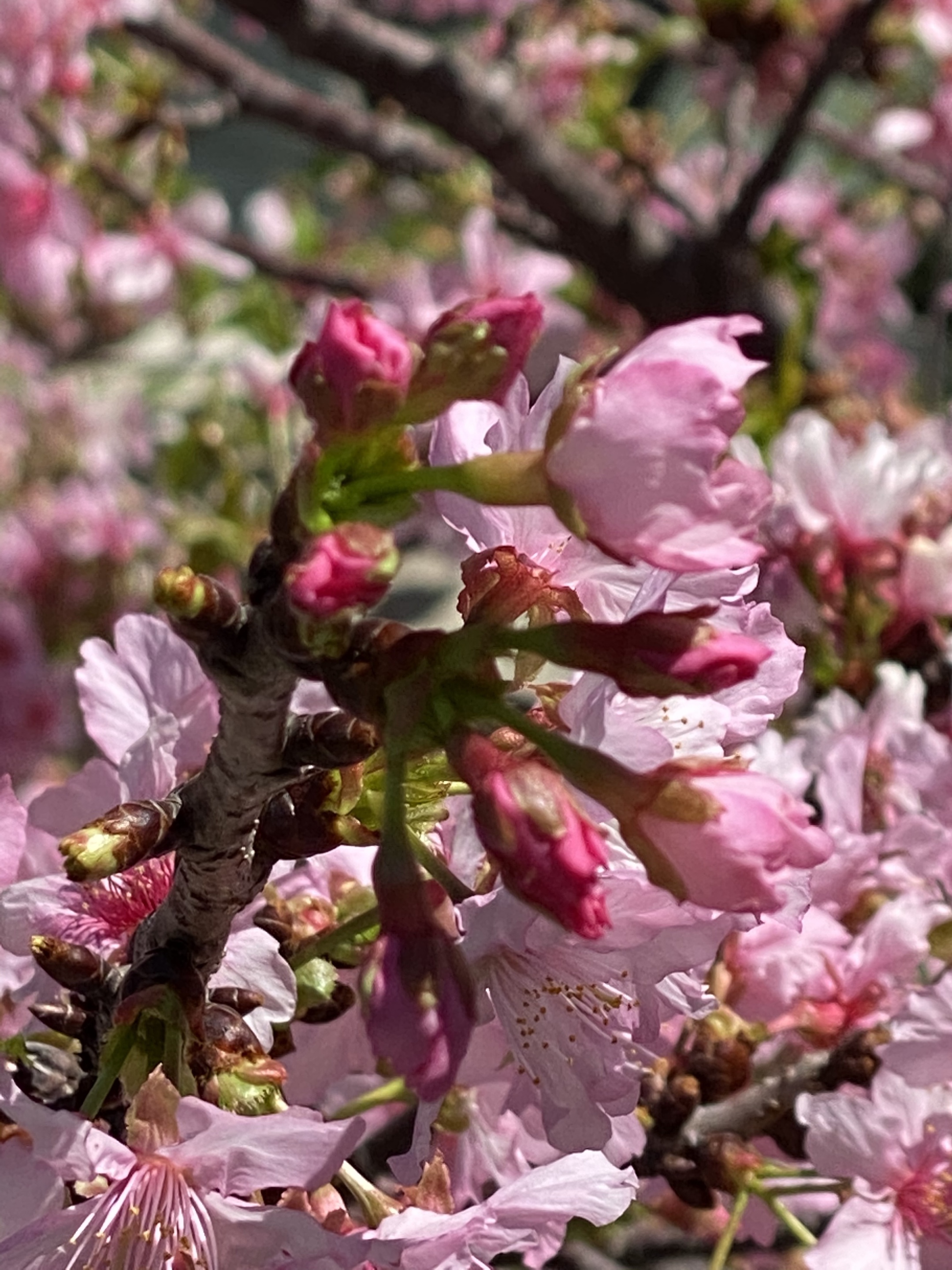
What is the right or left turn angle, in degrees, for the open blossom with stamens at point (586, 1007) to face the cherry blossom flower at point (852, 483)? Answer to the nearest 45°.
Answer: approximately 135° to its left

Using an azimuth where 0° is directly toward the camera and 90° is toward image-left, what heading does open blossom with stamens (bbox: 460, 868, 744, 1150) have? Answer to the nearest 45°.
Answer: approximately 315°

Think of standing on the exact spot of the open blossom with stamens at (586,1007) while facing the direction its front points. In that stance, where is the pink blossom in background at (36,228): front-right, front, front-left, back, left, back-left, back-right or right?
back
